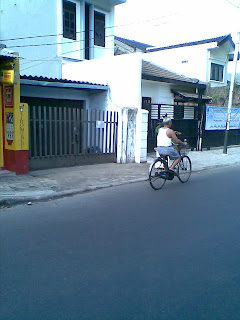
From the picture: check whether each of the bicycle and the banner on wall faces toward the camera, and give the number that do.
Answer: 1

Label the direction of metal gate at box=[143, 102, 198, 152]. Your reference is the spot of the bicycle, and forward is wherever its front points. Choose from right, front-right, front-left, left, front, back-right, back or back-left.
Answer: front-left

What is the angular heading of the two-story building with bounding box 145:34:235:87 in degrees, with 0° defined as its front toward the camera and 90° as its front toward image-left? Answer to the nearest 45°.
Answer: approximately 315°

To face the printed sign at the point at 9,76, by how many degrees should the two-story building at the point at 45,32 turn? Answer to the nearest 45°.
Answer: approximately 45° to its right

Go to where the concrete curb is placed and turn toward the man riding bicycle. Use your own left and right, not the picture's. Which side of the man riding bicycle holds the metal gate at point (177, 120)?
left

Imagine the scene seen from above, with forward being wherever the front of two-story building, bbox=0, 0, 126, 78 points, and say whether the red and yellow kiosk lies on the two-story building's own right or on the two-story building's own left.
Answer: on the two-story building's own right

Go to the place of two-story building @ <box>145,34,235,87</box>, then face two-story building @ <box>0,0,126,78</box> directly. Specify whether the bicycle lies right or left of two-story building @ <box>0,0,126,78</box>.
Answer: left

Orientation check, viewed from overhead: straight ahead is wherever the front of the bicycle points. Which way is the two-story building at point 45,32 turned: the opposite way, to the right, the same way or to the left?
to the right

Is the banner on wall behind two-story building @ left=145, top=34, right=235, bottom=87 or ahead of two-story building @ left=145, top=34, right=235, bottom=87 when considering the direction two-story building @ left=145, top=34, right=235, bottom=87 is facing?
ahead

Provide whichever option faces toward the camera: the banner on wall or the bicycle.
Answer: the banner on wall

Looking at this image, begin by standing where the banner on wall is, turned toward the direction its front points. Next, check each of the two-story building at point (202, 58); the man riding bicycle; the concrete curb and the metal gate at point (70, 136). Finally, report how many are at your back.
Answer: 1

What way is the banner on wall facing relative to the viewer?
toward the camera

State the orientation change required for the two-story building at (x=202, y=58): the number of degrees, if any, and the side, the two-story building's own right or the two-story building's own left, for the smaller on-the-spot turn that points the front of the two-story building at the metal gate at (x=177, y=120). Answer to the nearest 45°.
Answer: approximately 45° to the two-story building's own right

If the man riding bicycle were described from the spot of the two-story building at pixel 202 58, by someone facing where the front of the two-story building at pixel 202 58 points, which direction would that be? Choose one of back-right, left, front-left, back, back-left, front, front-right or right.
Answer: front-right

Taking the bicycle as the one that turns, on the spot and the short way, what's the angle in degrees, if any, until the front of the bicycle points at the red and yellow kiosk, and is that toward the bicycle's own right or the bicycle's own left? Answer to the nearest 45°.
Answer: approximately 135° to the bicycle's own left

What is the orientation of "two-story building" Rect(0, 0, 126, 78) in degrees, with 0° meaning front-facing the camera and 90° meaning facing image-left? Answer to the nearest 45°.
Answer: approximately 315°

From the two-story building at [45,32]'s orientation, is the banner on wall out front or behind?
out front

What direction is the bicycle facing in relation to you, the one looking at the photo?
facing away from the viewer and to the right of the viewer

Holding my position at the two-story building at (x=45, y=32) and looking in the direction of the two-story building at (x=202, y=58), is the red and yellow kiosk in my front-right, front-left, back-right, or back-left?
back-right

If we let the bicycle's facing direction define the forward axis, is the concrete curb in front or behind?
behind
